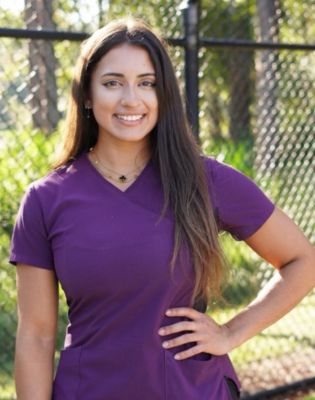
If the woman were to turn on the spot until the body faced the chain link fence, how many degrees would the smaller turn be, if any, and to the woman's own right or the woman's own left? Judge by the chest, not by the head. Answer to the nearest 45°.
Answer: approximately 180°

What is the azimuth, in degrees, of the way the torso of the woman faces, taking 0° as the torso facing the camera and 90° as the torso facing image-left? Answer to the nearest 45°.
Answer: approximately 0°

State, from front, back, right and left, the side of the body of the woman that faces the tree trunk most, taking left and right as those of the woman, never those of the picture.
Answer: back
